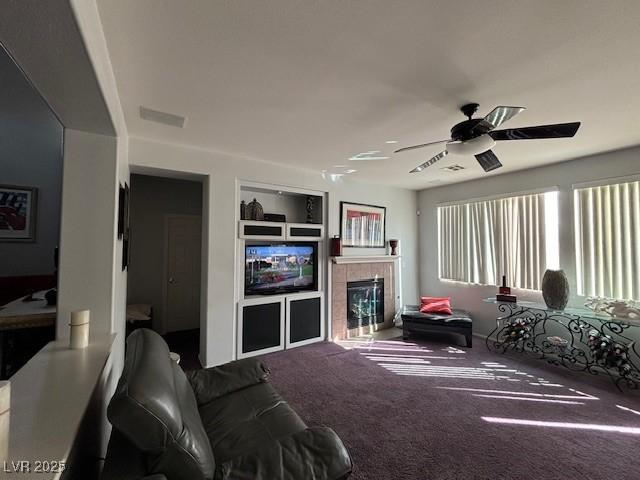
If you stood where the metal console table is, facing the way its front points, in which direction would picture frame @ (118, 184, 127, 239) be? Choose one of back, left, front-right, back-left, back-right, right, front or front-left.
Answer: front

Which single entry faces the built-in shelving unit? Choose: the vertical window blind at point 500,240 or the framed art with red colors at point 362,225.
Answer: the vertical window blind

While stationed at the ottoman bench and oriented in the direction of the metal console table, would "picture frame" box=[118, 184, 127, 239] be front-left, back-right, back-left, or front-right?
back-right

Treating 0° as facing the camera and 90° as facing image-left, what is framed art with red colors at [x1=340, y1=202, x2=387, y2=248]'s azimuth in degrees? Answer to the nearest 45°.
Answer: approximately 315°

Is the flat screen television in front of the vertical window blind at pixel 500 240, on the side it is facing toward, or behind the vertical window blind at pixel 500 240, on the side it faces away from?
in front

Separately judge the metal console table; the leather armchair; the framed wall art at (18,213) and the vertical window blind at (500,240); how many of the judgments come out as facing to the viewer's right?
1

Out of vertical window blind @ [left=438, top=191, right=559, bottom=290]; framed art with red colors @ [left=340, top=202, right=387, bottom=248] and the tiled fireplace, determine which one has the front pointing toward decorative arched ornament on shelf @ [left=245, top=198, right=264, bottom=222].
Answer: the vertical window blind

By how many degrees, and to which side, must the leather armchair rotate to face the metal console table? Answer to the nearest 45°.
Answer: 0° — it already faces it

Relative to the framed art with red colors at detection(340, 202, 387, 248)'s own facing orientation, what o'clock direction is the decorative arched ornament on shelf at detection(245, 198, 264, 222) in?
The decorative arched ornament on shelf is roughly at 3 o'clock from the framed art with red colors.

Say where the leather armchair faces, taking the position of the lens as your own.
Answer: facing to the right of the viewer

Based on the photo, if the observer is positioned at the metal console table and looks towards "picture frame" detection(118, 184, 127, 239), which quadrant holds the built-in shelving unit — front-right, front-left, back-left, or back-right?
front-right

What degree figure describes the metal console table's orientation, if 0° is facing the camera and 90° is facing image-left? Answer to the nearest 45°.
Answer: approximately 45°

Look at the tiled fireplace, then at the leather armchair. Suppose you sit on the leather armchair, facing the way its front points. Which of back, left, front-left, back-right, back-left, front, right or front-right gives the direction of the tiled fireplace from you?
front-left

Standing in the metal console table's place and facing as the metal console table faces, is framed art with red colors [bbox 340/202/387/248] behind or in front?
in front

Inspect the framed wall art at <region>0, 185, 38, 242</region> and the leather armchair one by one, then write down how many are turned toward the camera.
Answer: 1
